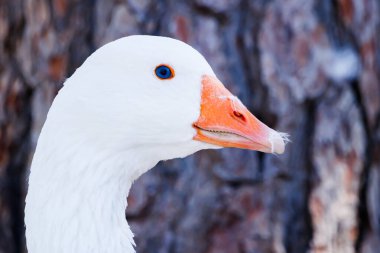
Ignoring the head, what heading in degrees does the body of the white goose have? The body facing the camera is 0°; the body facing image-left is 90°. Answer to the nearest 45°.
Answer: approximately 270°
